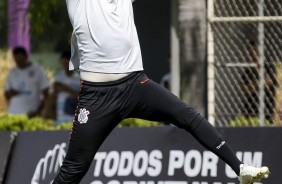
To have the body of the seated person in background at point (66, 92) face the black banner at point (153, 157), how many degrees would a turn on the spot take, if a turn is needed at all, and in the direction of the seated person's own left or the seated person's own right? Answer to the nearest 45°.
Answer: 0° — they already face it

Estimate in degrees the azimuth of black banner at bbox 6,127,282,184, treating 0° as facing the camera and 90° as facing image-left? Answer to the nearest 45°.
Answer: approximately 0°

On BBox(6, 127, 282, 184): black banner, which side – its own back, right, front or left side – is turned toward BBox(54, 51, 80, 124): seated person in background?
back

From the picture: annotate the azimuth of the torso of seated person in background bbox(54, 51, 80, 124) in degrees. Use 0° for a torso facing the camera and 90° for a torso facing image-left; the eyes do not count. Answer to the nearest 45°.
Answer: approximately 0°

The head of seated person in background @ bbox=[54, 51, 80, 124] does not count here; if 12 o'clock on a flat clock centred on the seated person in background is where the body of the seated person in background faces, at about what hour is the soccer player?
The soccer player is roughly at 12 o'clock from the seated person in background.

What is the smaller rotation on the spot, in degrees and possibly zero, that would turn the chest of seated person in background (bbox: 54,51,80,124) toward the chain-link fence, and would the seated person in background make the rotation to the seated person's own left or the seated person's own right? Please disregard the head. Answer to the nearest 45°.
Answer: approximately 45° to the seated person's own left

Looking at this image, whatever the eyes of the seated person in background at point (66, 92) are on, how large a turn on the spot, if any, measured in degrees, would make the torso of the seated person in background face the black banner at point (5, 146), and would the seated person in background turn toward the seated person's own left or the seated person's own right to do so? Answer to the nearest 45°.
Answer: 0° — they already face it

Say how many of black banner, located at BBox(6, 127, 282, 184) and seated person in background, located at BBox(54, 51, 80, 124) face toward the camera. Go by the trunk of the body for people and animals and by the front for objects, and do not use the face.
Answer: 2
